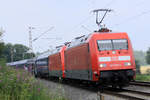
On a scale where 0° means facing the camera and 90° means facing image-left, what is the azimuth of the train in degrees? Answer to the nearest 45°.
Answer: approximately 315°
